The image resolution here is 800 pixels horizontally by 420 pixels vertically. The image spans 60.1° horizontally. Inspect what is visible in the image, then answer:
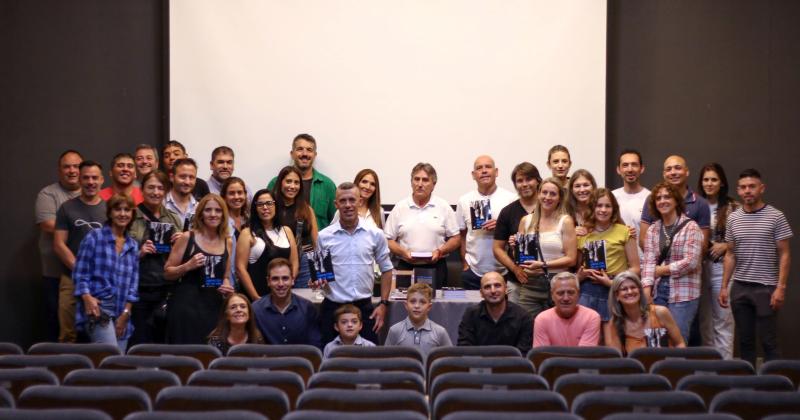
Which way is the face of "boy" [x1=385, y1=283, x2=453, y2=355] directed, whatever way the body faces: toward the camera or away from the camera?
toward the camera

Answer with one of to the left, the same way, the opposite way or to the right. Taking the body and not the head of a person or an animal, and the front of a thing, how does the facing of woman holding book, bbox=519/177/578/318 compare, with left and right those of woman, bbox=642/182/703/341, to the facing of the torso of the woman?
the same way

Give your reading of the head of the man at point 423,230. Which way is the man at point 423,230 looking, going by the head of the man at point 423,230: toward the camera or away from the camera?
toward the camera

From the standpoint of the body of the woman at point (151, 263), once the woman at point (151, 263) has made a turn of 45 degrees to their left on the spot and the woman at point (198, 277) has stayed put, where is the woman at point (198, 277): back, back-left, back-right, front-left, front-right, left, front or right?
front

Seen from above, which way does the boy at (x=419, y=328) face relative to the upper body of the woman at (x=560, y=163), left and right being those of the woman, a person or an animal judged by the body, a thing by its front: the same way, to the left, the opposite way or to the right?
the same way

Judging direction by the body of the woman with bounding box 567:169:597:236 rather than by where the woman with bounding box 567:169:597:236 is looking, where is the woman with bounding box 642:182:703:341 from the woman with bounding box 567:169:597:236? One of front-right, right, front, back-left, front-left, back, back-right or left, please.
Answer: left

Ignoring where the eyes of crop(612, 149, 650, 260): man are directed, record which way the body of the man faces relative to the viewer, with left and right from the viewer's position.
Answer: facing the viewer

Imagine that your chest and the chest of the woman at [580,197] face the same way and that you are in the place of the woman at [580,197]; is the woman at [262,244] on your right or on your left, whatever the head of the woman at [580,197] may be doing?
on your right

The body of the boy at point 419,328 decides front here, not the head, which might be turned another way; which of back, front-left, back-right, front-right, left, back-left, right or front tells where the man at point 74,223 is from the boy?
right

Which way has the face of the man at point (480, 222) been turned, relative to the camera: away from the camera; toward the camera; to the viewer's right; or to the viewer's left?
toward the camera

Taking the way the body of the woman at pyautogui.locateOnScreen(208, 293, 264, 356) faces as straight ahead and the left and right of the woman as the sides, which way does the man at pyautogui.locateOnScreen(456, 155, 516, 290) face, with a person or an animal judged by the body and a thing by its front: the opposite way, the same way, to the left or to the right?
the same way

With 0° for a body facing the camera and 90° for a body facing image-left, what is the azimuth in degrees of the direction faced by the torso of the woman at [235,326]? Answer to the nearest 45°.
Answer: approximately 0°

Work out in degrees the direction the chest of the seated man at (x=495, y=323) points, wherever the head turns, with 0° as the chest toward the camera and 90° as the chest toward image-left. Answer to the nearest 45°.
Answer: approximately 0°

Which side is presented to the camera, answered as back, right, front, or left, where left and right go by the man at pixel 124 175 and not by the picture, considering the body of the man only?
front

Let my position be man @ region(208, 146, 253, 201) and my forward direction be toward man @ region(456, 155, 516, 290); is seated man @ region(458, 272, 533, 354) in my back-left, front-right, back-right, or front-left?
front-right

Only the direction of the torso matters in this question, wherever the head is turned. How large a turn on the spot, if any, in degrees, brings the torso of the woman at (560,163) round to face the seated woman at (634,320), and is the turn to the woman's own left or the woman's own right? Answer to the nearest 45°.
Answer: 0° — they already face them

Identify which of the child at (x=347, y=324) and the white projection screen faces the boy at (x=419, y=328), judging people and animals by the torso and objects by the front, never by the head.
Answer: the white projection screen

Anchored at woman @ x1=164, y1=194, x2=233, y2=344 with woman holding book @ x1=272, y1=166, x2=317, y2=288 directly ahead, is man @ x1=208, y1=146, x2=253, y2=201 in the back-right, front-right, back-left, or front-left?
front-left

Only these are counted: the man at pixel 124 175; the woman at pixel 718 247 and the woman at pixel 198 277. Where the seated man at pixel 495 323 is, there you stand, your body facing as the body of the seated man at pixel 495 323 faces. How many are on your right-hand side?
2
